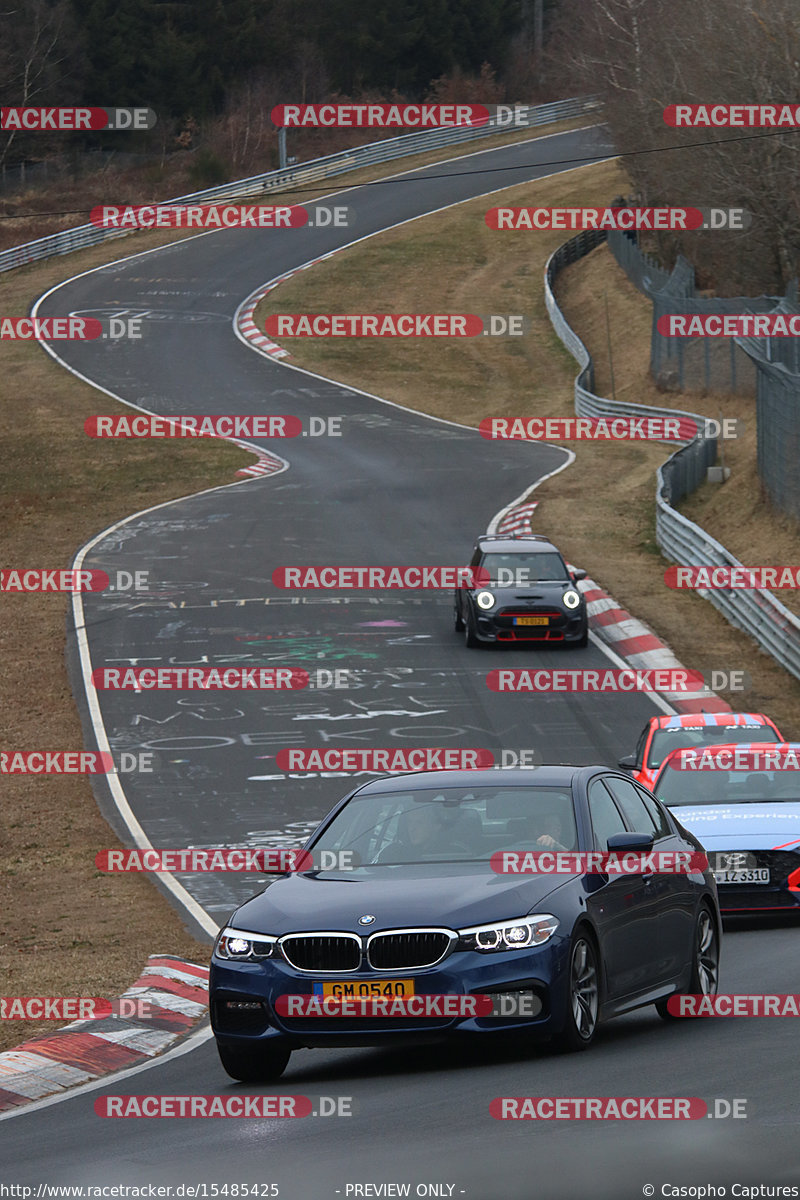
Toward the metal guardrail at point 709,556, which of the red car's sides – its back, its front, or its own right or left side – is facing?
back

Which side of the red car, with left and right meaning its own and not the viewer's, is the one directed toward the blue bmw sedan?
front

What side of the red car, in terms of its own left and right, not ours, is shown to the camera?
front

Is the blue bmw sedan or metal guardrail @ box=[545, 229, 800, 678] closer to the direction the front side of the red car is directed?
the blue bmw sedan
